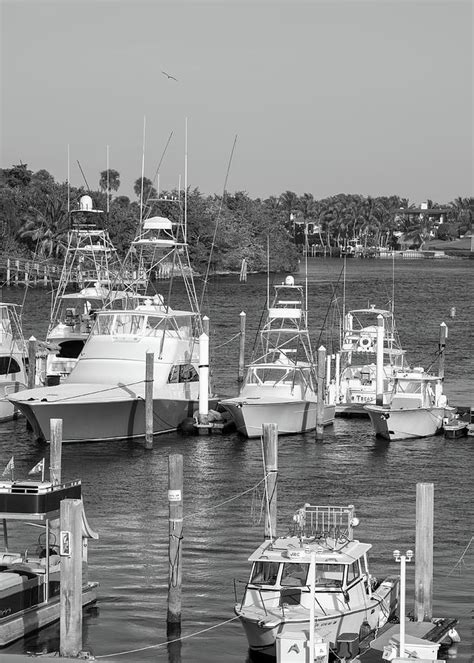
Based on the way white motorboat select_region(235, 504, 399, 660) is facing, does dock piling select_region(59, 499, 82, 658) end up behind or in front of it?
in front

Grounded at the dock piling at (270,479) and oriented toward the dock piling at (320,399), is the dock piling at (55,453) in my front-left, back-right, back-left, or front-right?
front-left

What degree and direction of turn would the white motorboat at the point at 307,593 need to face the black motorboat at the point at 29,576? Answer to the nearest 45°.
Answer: approximately 45° to its right

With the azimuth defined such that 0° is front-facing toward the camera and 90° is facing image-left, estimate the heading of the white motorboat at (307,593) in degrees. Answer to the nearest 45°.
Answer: approximately 45°

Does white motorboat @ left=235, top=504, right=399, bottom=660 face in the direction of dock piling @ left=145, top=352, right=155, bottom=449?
no

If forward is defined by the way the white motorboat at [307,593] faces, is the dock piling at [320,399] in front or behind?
behind

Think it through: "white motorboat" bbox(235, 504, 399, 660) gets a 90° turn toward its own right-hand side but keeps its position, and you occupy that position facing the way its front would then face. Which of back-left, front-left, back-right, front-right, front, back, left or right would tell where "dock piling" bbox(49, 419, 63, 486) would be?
front

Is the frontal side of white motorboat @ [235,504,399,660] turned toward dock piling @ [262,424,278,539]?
no

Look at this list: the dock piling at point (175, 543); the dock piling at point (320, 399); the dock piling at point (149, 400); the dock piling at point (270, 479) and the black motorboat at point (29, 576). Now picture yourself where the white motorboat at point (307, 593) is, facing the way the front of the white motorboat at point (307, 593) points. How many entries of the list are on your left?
0

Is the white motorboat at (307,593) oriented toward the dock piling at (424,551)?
no

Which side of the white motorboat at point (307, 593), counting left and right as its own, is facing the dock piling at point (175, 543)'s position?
right
